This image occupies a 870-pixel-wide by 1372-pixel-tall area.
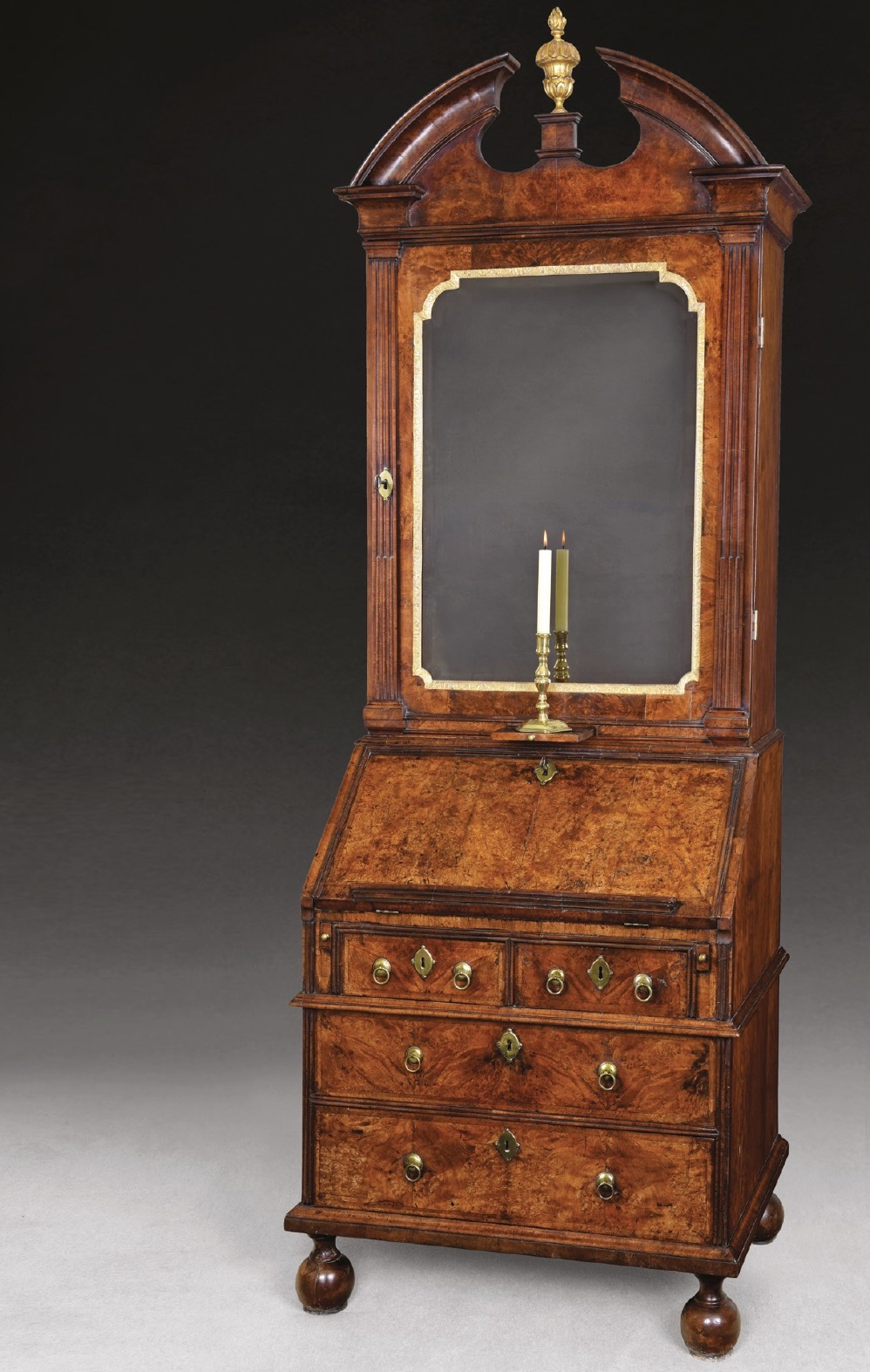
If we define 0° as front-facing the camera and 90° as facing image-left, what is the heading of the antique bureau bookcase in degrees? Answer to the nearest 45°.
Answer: approximately 0°
